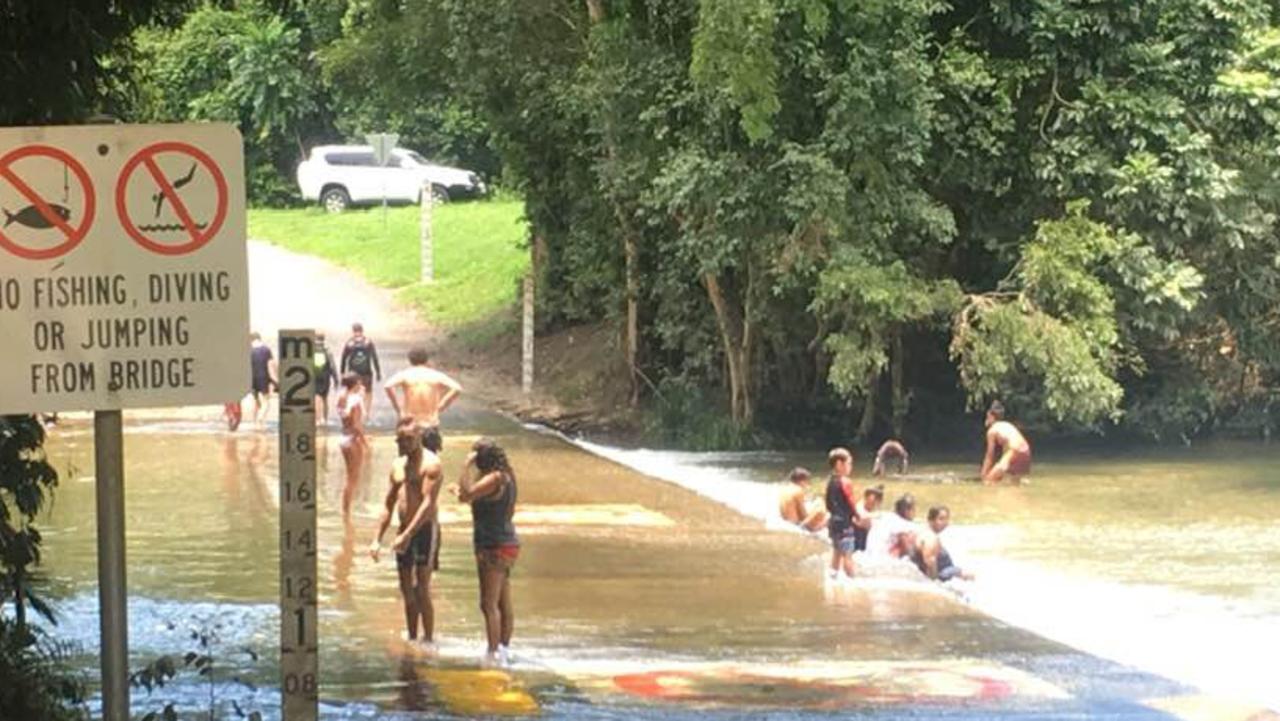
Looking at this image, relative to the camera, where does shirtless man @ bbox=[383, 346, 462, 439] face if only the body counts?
away from the camera

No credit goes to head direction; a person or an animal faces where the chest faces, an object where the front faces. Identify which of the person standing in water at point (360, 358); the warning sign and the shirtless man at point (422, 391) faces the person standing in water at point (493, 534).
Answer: the person standing in water at point (360, 358)

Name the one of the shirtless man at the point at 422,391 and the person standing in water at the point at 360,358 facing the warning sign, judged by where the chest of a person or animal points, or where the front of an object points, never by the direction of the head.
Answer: the person standing in water

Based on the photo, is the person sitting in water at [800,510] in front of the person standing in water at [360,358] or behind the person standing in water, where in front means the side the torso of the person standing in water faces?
in front

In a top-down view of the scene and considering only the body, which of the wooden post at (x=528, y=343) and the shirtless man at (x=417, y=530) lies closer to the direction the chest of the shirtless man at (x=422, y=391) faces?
the wooden post

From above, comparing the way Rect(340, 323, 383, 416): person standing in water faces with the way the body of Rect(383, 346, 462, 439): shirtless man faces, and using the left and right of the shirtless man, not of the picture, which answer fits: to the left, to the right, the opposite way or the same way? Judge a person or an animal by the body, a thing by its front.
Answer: the opposite way

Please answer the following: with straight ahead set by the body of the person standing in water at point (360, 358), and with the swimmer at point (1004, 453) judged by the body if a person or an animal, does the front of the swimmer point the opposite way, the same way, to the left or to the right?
to the right

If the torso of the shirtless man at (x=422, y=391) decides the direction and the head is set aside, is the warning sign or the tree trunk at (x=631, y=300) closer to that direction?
the tree trunk

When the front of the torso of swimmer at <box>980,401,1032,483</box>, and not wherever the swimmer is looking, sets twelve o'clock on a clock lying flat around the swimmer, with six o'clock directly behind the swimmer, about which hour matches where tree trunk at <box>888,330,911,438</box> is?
The tree trunk is roughly at 2 o'clock from the swimmer.

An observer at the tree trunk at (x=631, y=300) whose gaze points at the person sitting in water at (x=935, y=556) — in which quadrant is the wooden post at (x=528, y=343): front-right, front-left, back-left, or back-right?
back-right
